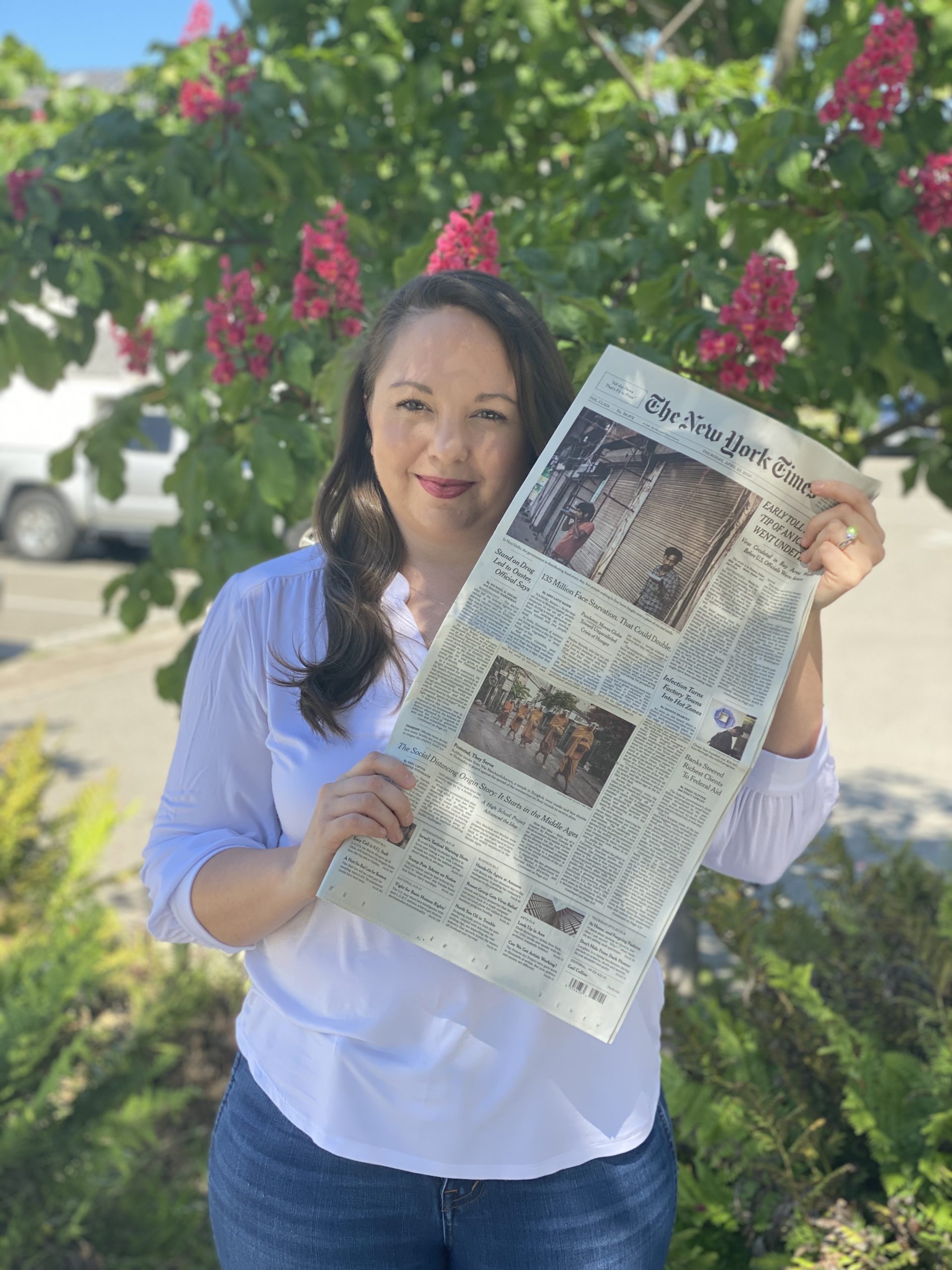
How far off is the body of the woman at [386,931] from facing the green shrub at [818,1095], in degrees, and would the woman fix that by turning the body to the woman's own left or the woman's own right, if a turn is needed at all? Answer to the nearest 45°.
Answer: approximately 135° to the woman's own left

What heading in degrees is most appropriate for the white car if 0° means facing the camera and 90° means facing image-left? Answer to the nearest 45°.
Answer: approximately 270°

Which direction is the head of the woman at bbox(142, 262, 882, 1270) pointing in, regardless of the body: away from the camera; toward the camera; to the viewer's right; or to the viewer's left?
toward the camera

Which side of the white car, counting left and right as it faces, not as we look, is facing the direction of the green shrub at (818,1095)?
right

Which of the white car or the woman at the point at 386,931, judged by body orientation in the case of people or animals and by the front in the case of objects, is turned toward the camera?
the woman

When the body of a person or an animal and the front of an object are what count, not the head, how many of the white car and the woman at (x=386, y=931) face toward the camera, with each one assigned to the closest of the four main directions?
1

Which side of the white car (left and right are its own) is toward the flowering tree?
right

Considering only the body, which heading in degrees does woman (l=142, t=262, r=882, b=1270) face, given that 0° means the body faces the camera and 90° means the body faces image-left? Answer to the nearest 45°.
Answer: approximately 0°
